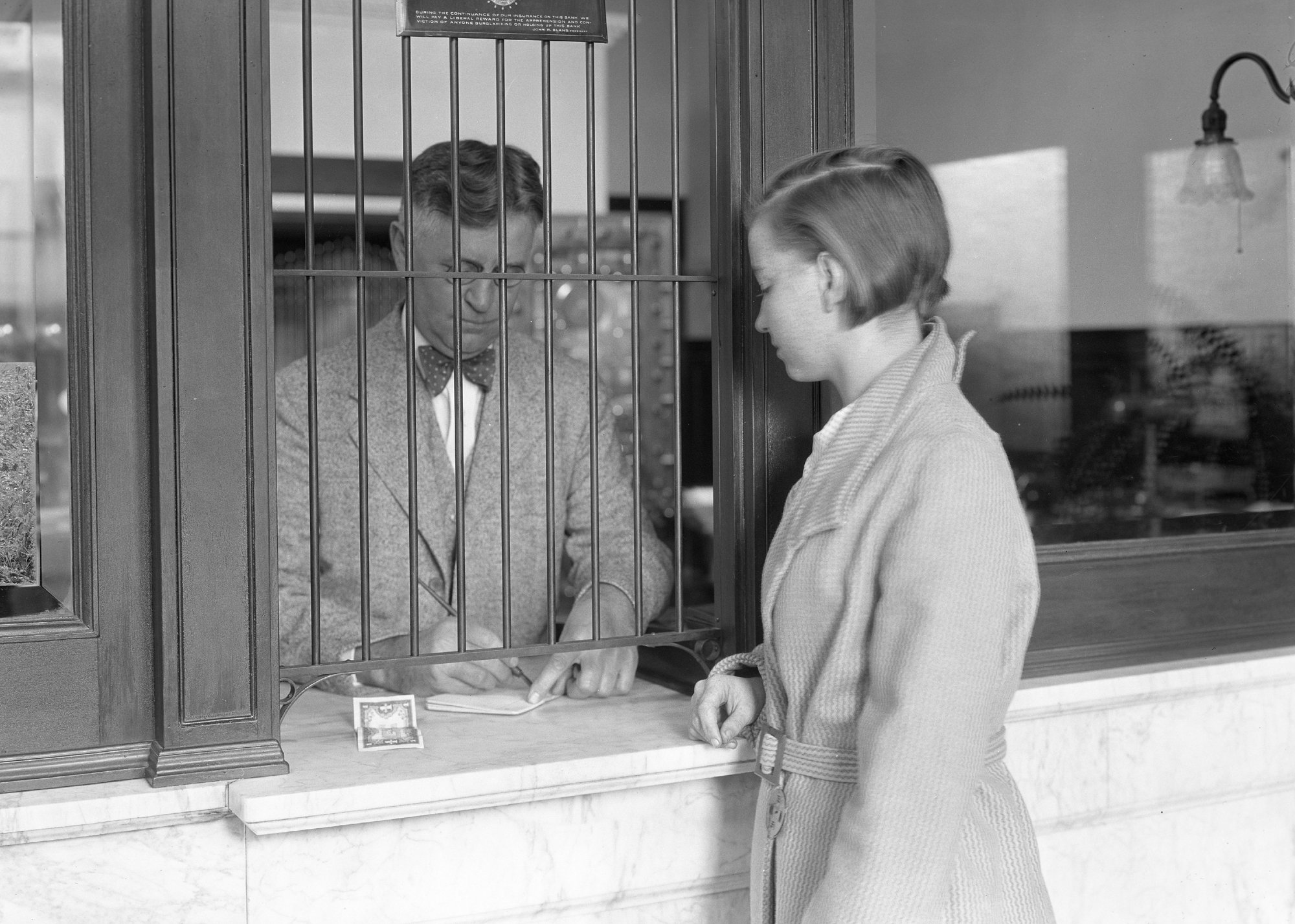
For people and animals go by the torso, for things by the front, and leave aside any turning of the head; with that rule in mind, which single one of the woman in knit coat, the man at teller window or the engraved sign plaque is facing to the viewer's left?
the woman in knit coat

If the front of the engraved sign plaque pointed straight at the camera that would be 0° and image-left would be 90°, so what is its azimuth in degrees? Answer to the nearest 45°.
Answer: approximately 0°

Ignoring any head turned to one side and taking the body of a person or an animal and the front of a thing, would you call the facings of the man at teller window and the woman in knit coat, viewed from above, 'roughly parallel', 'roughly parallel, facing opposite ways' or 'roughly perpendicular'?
roughly perpendicular

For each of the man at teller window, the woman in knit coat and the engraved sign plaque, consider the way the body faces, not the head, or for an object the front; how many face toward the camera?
2

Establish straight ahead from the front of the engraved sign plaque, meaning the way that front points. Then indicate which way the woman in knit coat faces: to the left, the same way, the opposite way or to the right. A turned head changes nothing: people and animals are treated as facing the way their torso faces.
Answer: to the right

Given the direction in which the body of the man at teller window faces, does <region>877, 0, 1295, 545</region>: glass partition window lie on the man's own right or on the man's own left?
on the man's own left

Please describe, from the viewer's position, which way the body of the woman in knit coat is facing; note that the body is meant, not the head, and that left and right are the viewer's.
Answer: facing to the left of the viewer
